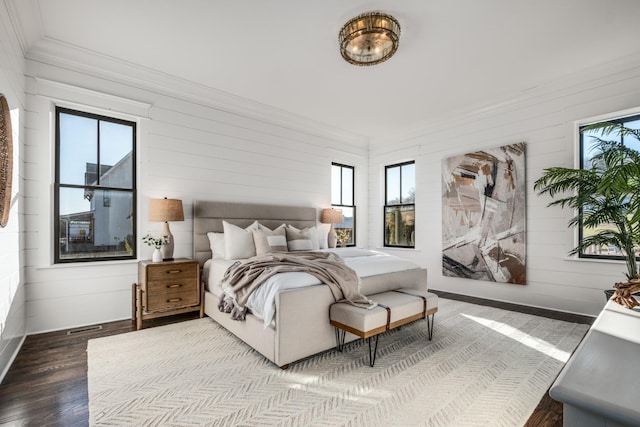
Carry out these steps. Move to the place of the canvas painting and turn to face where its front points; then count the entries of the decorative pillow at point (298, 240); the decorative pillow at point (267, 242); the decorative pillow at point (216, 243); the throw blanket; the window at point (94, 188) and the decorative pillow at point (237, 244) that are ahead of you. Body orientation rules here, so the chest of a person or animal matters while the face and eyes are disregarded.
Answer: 6

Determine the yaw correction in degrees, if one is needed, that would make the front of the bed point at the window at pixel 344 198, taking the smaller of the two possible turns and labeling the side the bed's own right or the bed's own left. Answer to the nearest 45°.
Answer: approximately 135° to the bed's own left

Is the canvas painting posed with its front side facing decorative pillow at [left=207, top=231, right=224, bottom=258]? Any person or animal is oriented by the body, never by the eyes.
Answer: yes

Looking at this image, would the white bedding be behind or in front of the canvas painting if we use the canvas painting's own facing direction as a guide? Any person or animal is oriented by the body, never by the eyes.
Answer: in front

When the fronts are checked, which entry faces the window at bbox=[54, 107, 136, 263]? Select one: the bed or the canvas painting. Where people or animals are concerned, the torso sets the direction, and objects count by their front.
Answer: the canvas painting

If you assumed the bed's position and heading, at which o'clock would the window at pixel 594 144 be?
The window is roughly at 10 o'clock from the bed.

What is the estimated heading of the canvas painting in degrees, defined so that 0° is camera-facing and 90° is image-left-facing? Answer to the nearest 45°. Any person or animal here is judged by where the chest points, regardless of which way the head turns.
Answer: approximately 45°

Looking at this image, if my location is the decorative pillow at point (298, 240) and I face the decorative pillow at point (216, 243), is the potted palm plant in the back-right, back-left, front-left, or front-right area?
back-left

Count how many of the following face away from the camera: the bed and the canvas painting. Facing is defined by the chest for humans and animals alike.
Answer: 0

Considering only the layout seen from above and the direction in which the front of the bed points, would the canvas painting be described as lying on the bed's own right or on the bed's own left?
on the bed's own left

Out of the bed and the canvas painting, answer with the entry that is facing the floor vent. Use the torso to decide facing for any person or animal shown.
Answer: the canvas painting

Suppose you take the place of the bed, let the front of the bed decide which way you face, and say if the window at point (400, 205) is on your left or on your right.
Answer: on your left

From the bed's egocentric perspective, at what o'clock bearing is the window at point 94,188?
The window is roughly at 5 o'clock from the bed.

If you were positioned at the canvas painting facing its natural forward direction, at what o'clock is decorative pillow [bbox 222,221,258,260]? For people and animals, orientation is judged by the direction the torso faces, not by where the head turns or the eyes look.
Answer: The decorative pillow is roughly at 12 o'clock from the canvas painting.

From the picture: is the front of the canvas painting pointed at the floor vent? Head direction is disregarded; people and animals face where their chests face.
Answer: yes

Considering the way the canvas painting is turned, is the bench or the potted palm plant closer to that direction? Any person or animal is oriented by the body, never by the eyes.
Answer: the bench
